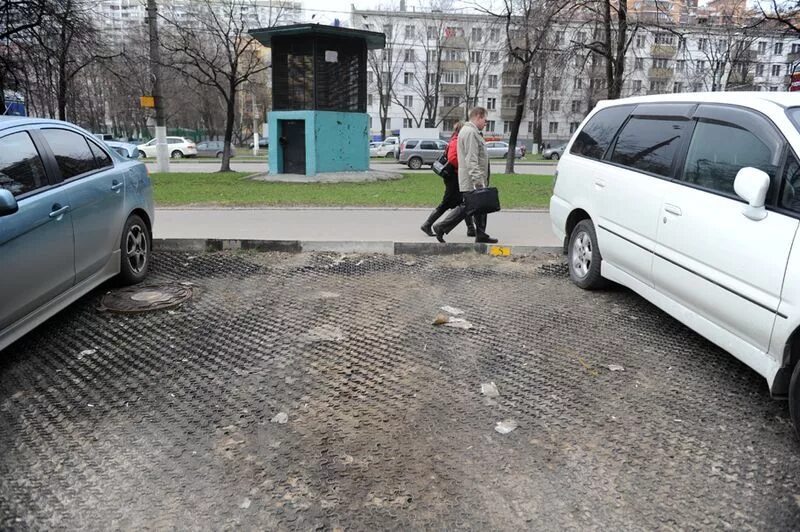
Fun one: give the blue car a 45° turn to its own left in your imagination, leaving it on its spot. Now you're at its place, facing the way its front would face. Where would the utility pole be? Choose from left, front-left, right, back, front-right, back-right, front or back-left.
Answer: back

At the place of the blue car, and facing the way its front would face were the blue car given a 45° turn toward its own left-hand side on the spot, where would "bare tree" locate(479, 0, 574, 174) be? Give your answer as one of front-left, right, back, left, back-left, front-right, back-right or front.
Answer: back-left

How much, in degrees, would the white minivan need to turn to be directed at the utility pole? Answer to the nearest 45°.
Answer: approximately 180°

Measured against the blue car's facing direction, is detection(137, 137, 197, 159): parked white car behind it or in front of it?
behind

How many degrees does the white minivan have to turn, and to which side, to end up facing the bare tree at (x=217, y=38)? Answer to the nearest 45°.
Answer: approximately 180°

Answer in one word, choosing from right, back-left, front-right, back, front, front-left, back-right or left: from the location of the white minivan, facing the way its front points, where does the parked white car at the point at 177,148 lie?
back

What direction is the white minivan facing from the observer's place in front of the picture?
facing the viewer and to the right of the viewer

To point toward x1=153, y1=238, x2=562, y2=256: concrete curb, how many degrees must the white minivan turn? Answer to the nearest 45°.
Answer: approximately 180°

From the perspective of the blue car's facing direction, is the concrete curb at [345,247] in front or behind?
behind
